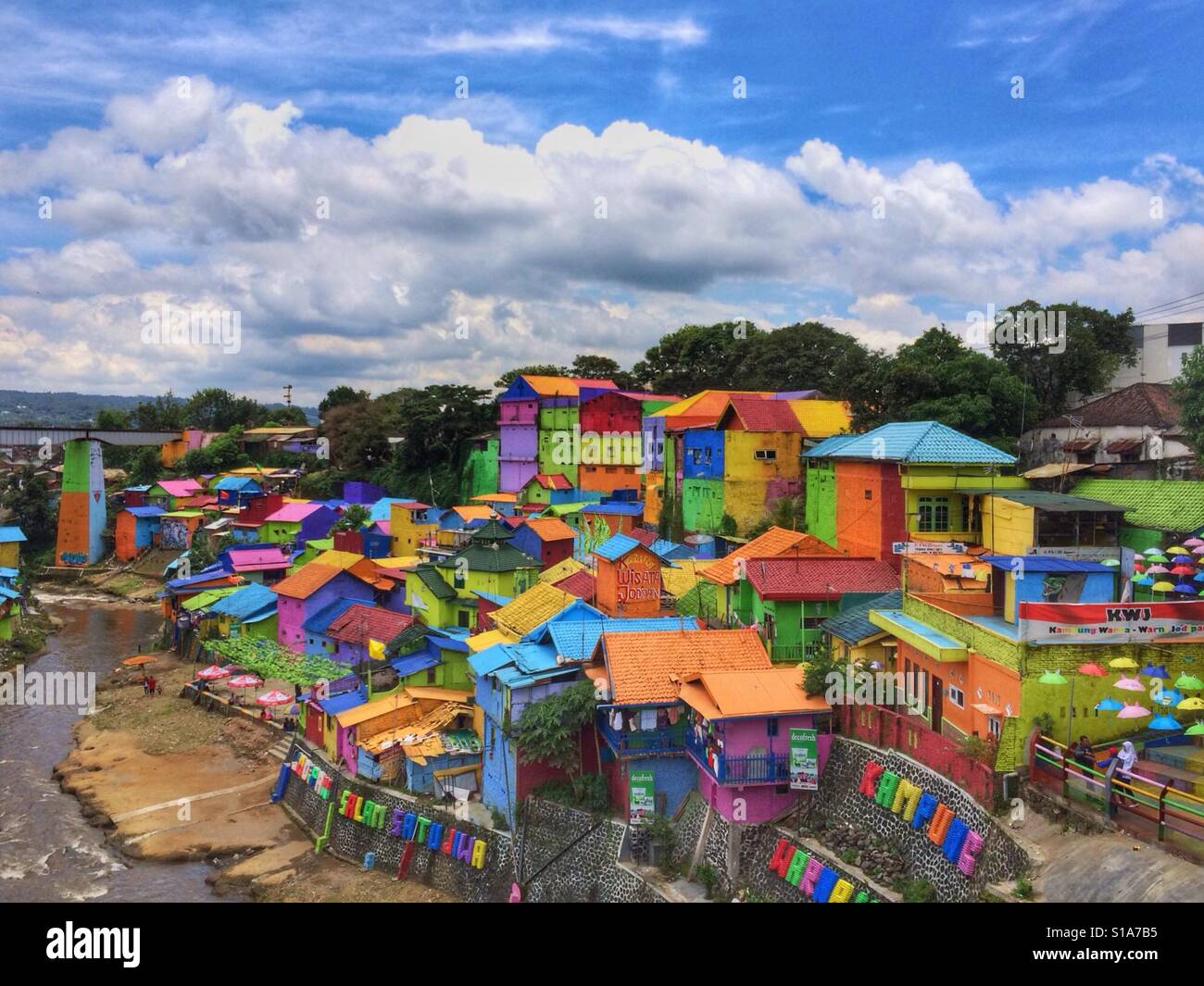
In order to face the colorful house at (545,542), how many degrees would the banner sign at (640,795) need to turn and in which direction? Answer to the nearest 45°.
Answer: approximately 180°

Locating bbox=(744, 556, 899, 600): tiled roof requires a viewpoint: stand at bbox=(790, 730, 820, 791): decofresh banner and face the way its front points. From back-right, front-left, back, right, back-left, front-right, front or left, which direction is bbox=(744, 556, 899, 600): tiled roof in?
back

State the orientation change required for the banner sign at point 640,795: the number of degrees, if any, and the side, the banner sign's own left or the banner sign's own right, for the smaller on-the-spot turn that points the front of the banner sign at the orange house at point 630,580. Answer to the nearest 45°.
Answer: approximately 180°

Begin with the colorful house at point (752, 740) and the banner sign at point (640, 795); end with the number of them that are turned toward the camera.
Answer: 2

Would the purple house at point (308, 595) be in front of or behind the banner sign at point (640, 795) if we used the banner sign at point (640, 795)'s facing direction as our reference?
behind
